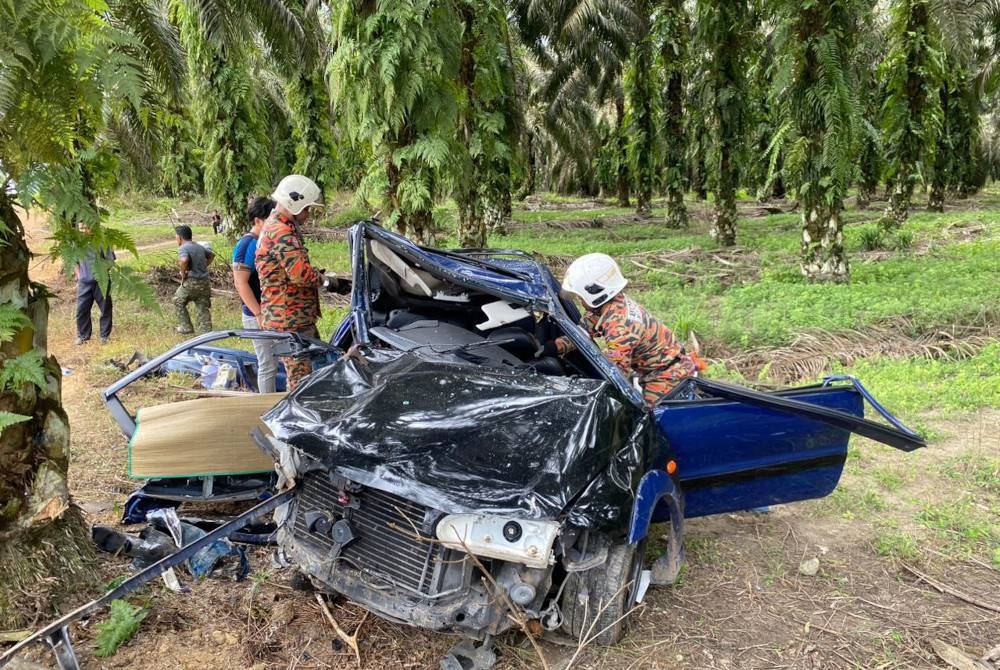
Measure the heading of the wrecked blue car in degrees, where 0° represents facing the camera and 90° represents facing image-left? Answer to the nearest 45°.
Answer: approximately 45°

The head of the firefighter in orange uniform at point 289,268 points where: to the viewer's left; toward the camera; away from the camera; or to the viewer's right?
to the viewer's right

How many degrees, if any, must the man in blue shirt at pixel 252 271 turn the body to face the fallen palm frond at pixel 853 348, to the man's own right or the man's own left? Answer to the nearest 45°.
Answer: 0° — they already face it

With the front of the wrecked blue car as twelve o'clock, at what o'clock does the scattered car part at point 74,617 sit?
The scattered car part is roughly at 1 o'clock from the wrecked blue car.

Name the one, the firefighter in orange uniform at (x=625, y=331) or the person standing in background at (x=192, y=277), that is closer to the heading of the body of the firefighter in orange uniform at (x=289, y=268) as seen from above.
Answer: the firefighter in orange uniform

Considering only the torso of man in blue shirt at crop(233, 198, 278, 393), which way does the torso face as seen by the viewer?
to the viewer's right

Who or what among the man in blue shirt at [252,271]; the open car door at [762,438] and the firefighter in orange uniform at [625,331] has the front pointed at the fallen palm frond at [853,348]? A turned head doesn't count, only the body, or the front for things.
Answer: the man in blue shirt
